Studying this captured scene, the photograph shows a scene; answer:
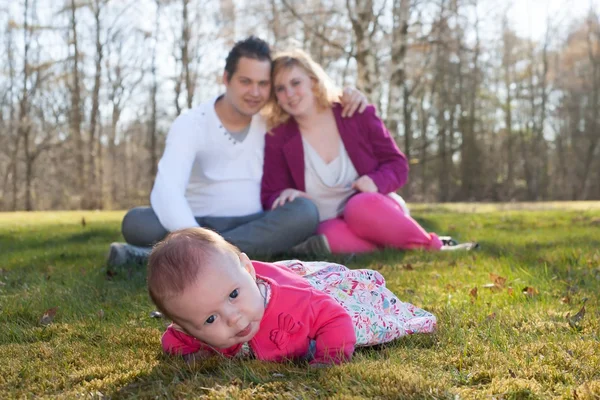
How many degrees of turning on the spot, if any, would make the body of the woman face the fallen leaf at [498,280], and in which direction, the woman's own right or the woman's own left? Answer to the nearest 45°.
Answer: approximately 45° to the woman's own left

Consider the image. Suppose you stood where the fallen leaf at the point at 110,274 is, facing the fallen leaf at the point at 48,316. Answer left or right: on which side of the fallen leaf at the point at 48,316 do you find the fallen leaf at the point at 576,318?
left

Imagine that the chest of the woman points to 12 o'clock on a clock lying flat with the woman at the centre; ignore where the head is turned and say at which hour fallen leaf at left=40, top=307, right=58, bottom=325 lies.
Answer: The fallen leaf is roughly at 1 o'clock from the woman.

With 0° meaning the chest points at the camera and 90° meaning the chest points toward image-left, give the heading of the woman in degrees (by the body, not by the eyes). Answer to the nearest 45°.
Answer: approximately 0°

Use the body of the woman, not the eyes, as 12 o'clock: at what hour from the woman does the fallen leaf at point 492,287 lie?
The fallen leaf is roughly at 11 o'clock from the woman.

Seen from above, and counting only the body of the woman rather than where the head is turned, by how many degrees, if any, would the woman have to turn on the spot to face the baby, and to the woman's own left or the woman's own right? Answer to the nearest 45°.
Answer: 0° — they already face them

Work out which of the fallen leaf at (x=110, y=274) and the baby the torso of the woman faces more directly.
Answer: the baby

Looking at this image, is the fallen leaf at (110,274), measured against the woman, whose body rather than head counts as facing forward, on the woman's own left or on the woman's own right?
on the woman's own right
